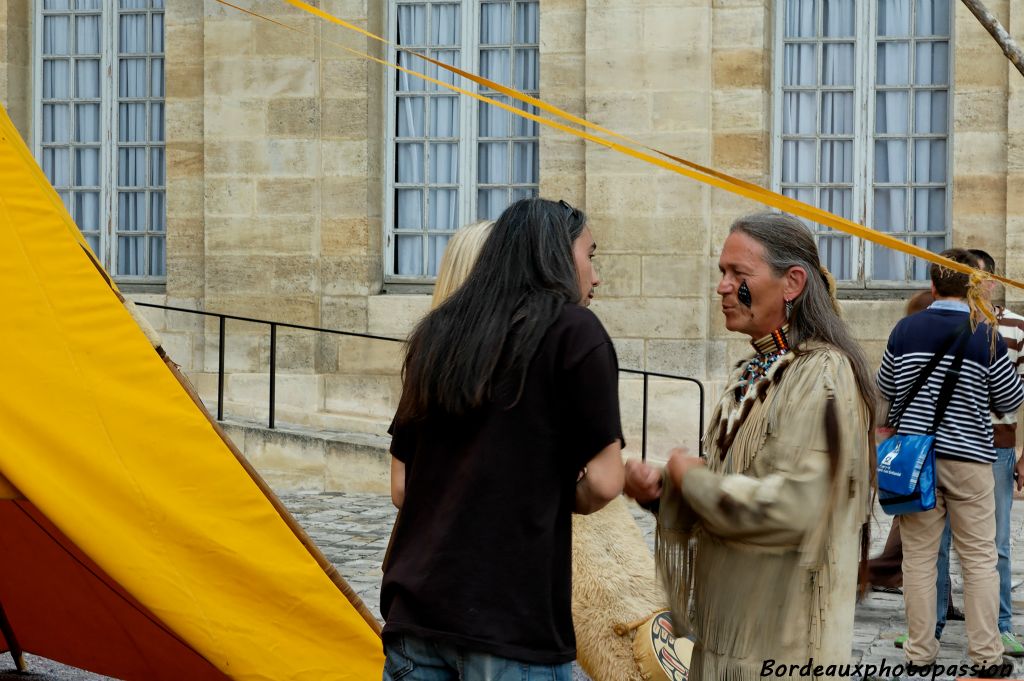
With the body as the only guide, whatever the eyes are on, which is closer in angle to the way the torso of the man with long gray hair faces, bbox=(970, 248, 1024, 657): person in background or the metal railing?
the metal railing

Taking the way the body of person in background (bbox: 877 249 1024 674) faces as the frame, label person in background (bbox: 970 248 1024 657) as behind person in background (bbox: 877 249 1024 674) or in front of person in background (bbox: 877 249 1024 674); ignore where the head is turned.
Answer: in front

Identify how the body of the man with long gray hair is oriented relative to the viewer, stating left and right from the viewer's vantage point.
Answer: facing to the left of the viewer

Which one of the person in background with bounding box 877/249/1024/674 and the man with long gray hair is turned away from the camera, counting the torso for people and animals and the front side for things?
the person in background

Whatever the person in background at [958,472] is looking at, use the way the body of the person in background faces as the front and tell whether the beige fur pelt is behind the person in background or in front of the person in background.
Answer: behind

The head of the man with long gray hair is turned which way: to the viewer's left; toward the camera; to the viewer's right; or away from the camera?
to the viewer's left

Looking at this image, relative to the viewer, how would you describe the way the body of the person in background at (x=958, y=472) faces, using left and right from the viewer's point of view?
facing away from the viewer

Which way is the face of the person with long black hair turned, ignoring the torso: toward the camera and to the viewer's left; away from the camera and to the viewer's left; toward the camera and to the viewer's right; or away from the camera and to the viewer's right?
away from the camera and to the viewer's right

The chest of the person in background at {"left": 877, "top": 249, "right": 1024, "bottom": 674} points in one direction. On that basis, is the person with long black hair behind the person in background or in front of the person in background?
behind

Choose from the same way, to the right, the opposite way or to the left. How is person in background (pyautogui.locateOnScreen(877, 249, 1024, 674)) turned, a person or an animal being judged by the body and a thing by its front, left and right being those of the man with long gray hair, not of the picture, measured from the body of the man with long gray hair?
to the right

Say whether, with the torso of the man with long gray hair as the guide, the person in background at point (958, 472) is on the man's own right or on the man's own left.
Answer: on the man's own right

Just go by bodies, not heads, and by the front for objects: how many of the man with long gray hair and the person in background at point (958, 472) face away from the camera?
1
